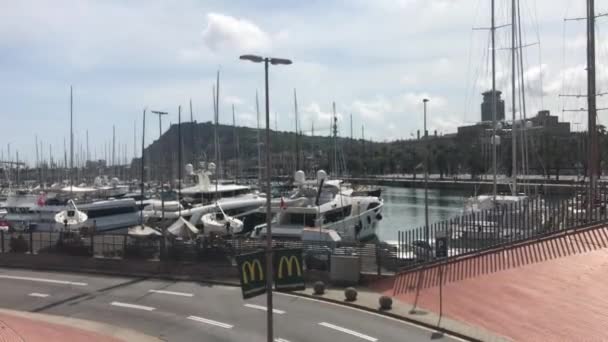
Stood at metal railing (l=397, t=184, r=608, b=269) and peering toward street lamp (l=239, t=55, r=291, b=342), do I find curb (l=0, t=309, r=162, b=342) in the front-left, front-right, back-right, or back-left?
front-right

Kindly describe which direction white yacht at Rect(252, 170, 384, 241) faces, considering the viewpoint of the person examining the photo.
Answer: facing away from the viewer and to the right of the viewer

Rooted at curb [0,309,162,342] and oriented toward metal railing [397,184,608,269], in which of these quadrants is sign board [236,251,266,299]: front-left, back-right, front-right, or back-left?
front-right

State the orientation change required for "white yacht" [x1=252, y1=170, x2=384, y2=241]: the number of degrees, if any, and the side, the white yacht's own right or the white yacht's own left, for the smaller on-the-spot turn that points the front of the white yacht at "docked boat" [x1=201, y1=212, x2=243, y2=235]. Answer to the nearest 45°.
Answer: approximately 135° to the white yacht's own left

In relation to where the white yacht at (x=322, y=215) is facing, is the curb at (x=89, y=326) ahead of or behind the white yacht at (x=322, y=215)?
behind

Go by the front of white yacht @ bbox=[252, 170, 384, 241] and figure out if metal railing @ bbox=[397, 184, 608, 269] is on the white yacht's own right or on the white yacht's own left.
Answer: on the white yacht's own right

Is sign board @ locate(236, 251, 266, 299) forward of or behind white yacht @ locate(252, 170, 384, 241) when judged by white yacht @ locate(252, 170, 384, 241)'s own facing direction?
behind

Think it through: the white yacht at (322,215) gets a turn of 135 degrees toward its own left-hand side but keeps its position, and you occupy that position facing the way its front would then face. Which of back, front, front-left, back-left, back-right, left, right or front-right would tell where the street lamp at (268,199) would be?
left

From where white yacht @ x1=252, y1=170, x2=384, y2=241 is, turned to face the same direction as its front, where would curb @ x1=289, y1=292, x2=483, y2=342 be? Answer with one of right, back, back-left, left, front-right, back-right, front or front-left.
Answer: back-right

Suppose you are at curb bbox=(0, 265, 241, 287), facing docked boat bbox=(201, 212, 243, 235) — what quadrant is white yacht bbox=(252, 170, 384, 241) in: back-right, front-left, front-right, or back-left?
front-right

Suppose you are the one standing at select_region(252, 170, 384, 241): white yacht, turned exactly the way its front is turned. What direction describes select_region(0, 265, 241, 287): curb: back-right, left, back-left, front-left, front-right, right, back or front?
back
